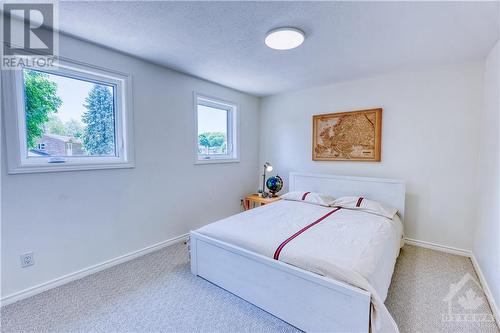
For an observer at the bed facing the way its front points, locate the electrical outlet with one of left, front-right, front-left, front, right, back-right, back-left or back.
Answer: front-right

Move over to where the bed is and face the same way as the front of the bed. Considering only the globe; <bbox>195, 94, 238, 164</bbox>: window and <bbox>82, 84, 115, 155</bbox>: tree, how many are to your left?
0

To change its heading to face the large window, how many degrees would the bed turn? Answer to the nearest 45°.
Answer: approximately 45° to its right

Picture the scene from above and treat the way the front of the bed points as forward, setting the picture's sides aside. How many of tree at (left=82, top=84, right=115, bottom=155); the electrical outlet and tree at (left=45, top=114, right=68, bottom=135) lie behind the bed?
0

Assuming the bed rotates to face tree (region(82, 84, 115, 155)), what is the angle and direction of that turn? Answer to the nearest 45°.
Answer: approximately 45° to its right

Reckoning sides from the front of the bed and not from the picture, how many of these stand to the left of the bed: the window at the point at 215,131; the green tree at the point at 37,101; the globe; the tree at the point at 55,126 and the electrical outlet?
0

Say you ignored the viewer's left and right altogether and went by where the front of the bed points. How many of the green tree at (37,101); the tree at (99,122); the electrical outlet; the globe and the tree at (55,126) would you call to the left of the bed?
0

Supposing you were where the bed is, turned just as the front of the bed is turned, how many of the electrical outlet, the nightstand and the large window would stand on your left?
0

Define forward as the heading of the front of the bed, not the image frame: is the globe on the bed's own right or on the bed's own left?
on the bed's own right

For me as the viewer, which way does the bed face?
facing the viewer and to the left of the viewer

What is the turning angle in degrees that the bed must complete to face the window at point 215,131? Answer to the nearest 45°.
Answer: approximately 90° to its right

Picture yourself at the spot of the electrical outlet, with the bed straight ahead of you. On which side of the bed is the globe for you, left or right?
left
